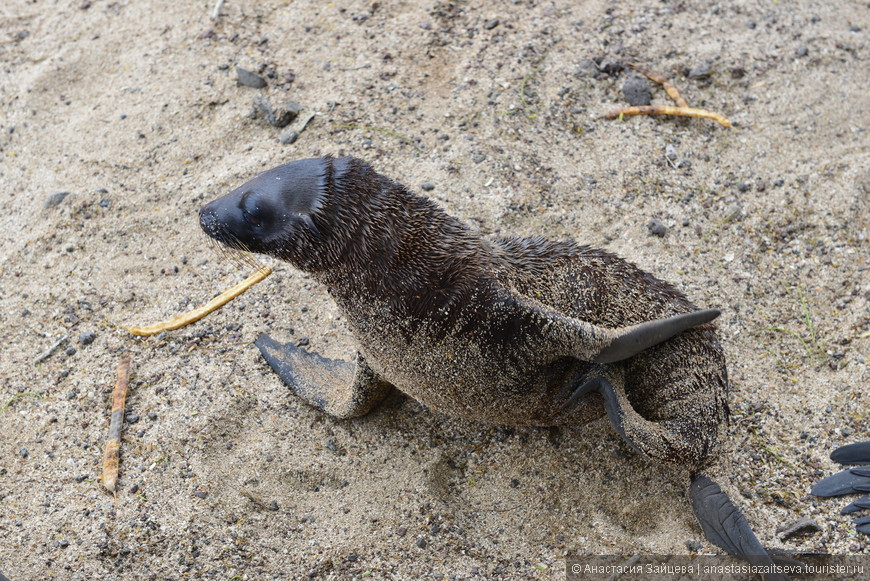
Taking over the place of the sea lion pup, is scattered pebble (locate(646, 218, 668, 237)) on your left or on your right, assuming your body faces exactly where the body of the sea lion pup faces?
on your right

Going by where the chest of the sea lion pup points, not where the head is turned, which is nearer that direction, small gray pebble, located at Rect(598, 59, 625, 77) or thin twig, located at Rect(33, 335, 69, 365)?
the thin twig

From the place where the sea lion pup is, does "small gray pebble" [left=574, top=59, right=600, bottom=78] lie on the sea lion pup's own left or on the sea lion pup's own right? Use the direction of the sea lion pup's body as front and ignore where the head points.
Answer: on the sea lion pup's own right

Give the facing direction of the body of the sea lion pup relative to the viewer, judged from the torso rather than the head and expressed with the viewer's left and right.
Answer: facing to the left of the viewer

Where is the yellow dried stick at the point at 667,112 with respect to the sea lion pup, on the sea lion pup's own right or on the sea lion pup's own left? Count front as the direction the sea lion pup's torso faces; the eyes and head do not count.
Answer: on the sea lion pup's own right

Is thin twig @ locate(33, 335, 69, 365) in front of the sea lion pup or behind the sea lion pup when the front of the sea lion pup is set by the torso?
in front

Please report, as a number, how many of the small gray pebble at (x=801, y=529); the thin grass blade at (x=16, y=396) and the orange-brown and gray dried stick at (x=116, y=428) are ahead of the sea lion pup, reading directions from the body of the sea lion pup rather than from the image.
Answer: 2

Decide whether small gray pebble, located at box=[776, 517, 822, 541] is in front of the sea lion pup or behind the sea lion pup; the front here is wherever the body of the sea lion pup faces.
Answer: behind

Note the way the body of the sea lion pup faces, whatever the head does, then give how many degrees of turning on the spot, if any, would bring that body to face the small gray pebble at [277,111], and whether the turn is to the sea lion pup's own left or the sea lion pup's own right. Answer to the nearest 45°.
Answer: approximately 45° to the sea lion pup's own right

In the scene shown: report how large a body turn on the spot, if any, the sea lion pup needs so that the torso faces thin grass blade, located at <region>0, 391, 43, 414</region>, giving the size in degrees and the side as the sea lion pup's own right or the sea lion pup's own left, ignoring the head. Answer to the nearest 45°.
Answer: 0° — it already faces it

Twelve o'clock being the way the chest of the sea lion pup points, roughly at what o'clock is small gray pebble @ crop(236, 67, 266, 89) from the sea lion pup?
The small gray pebble is roughly at 2 o'clock from the sea lion pup.
